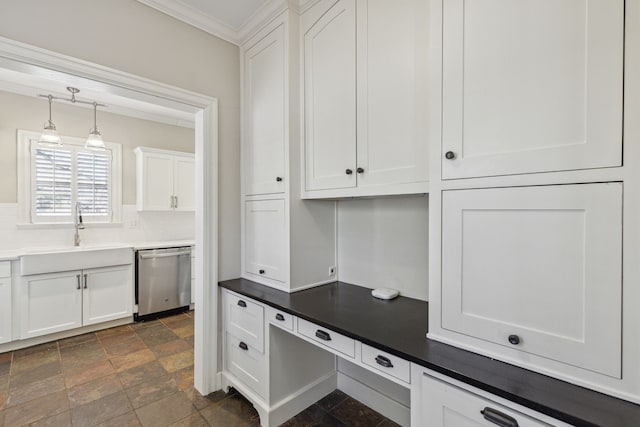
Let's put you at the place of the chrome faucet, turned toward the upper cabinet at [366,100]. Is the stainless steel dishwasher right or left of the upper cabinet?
left

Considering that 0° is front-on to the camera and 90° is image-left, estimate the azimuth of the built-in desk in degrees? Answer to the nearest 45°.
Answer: approximately 45°

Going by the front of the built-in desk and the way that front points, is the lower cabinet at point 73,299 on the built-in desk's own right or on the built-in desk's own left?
on the built-in desk's own right

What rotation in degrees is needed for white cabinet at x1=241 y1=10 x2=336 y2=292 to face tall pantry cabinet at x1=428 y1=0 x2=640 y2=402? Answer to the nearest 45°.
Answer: approximately 90° to its left

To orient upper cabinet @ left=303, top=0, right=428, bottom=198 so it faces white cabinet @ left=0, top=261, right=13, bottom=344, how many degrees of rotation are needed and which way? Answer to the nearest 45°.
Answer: approximately 45° to its right

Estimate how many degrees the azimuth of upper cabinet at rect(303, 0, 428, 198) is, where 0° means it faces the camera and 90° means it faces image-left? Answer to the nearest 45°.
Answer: approximately 45°

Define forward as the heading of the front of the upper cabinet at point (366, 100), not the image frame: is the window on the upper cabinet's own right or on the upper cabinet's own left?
on the upper cabinet's own right
